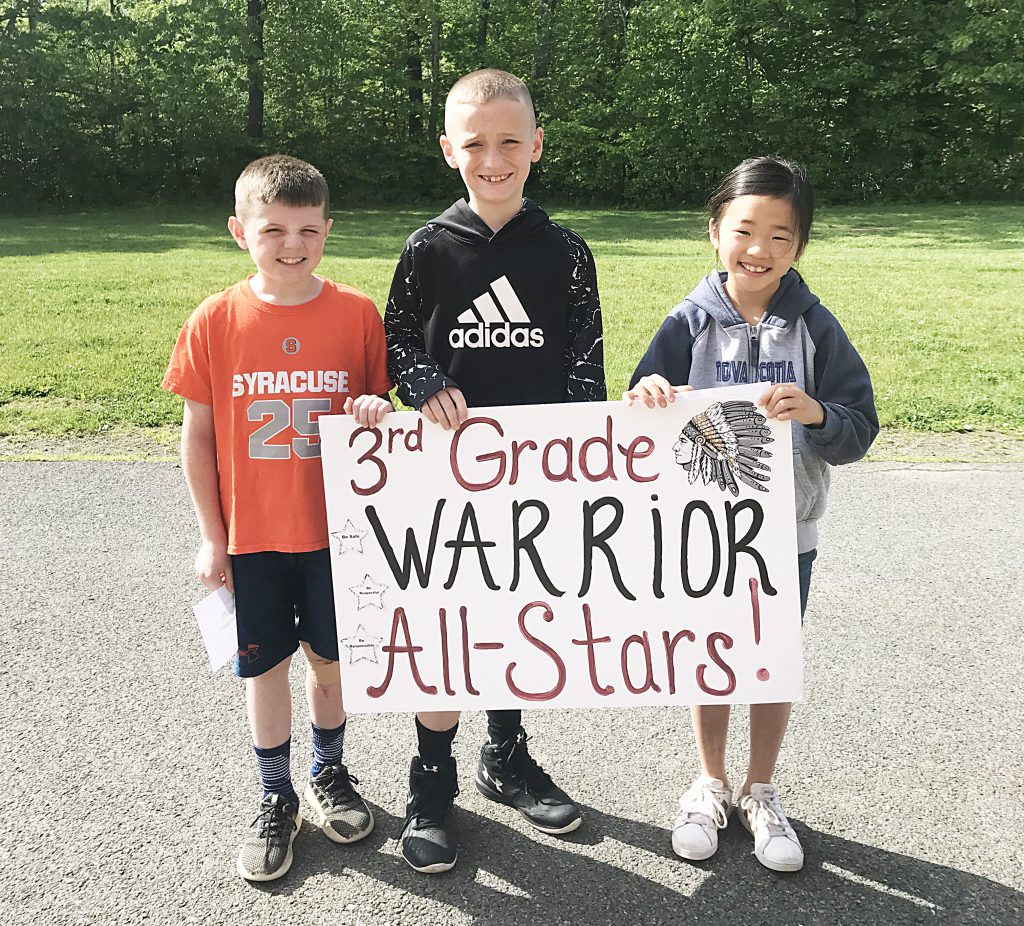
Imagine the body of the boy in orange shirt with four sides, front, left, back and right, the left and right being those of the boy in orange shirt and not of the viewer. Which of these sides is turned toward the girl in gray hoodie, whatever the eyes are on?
left

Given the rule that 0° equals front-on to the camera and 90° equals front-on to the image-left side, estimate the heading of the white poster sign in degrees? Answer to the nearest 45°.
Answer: approximately 0°

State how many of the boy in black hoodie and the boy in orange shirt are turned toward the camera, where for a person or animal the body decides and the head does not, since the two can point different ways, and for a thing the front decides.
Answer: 2

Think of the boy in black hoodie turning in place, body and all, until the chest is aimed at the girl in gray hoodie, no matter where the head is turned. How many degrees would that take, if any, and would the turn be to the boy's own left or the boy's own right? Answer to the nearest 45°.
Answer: approximately 90° to the boy's own left

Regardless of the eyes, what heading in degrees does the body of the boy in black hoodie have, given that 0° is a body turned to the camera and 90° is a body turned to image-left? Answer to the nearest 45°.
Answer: approximately 0°

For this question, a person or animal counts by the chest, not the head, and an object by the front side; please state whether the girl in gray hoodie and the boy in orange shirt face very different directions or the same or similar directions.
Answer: same or similar directions

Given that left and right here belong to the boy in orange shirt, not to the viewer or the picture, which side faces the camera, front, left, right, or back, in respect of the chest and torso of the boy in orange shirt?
front

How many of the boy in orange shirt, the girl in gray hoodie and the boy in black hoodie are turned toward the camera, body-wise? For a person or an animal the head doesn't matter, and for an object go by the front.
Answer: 3
